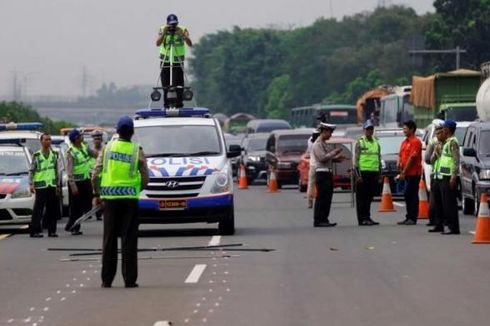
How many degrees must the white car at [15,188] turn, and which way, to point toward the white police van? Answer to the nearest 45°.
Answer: approximately 45° to its left

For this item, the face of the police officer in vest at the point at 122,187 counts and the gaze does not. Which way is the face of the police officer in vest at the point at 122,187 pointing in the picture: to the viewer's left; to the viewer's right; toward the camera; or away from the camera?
away from the camera

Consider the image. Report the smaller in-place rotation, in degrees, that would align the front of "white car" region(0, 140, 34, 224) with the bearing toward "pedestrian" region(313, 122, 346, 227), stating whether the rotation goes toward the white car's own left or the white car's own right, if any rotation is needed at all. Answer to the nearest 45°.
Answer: approximately 90° to the white car's own left

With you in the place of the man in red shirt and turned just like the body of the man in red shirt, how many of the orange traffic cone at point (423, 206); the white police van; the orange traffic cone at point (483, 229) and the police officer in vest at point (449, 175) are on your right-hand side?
1

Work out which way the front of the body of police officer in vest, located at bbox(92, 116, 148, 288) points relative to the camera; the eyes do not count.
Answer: away from the camera
